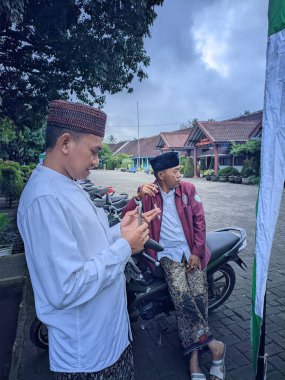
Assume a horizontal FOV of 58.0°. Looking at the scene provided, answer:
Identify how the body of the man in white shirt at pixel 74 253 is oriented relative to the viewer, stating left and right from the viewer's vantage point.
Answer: facing to the right of the viewer

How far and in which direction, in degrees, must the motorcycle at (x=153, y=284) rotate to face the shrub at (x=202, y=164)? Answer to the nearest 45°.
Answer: approximately 135° to its right

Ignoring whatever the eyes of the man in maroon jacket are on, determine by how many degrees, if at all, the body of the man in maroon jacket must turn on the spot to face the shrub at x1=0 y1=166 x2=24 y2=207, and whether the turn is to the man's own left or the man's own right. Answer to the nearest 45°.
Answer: approximately 135° to the man's own right

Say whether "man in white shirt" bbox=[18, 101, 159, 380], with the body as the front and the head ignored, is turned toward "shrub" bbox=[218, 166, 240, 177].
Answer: no

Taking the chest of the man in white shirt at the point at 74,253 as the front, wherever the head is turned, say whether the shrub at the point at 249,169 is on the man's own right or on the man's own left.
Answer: on the man's own left

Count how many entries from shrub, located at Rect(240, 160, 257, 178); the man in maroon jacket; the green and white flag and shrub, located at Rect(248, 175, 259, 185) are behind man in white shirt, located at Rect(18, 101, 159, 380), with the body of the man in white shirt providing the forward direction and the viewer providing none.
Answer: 0

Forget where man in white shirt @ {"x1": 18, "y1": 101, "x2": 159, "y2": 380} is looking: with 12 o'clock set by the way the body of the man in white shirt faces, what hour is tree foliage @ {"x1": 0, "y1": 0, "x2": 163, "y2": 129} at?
The tree foliage is roughly at 9 o'clock from the man in white shirt.

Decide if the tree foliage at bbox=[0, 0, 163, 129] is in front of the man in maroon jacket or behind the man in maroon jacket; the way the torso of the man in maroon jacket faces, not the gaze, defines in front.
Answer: behind

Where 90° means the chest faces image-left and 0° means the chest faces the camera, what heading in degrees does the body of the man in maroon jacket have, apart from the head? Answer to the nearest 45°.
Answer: approximately 0°

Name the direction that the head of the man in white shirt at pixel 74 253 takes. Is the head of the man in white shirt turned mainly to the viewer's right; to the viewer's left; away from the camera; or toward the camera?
to the viewer's right

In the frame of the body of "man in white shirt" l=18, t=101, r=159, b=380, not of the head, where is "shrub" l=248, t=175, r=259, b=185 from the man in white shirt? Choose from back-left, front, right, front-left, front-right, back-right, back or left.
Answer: front-left

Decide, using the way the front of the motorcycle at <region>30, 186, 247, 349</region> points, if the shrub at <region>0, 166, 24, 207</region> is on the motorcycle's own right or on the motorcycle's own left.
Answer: on the motorcycle's own right

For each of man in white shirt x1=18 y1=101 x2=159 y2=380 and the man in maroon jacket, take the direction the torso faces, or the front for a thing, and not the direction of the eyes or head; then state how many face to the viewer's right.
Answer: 1

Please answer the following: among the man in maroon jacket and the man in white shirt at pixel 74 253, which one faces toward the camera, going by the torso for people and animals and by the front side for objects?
the man in maroon jacket
